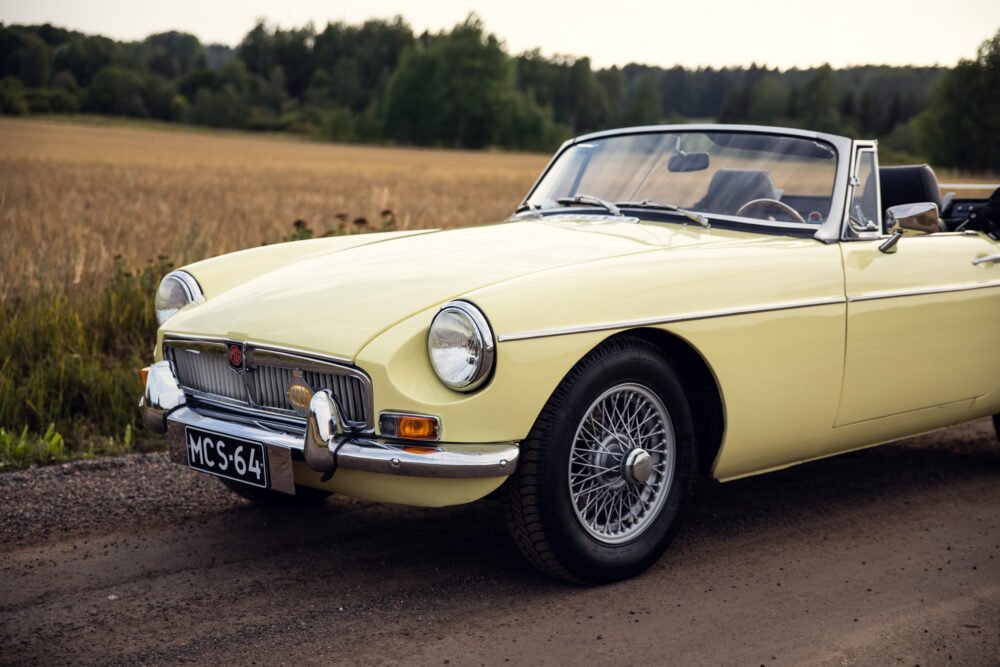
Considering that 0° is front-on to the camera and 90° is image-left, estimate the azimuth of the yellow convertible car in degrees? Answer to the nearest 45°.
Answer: approximately 45°
